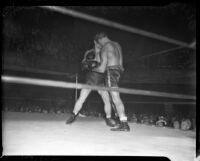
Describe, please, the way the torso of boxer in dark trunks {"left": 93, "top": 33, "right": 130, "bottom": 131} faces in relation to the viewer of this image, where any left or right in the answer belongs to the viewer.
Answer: facing away from the viewer and to the left of the viewer
